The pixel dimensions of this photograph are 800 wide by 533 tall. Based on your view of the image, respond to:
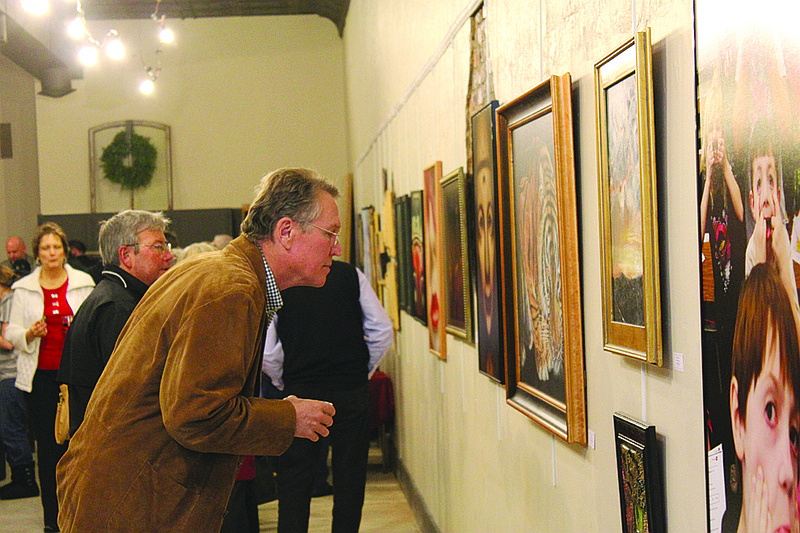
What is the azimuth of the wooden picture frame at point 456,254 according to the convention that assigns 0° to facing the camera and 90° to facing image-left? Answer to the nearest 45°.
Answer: approximately 90°

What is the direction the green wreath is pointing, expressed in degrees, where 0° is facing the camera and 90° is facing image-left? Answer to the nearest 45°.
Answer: approximately 0°

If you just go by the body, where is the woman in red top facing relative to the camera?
toward the camera

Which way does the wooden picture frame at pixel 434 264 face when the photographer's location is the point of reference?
facing to the left of the viewer

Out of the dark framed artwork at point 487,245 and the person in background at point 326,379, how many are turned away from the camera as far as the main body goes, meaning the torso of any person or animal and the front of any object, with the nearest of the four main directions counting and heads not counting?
1

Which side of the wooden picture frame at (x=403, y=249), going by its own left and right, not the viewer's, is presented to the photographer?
left

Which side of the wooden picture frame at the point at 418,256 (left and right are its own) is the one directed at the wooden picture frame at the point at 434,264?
left

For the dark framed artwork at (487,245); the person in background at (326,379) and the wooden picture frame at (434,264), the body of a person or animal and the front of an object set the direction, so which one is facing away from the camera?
the person in background

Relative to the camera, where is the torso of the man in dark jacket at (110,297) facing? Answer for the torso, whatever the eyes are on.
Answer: to the viewer's right

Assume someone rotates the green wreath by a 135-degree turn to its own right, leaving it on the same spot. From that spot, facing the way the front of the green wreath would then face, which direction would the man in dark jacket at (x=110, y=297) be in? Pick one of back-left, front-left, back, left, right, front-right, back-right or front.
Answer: back-left

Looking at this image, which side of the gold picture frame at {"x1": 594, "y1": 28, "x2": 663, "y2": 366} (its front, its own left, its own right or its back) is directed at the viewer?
left

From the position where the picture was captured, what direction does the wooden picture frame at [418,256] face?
facing to the left of the viewer

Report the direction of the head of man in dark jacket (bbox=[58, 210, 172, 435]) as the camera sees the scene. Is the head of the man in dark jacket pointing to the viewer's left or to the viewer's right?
to the viewer's right

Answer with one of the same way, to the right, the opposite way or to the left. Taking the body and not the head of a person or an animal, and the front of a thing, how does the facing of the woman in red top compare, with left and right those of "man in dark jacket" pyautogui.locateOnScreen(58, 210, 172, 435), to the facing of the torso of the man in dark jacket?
to the right

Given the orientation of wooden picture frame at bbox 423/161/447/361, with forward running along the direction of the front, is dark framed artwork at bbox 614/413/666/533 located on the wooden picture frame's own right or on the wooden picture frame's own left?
on the wooden picture frame's own left

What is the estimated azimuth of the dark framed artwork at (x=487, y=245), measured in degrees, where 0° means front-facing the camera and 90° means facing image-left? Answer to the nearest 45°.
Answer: approximately 90°

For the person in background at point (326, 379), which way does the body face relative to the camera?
away from the camera
